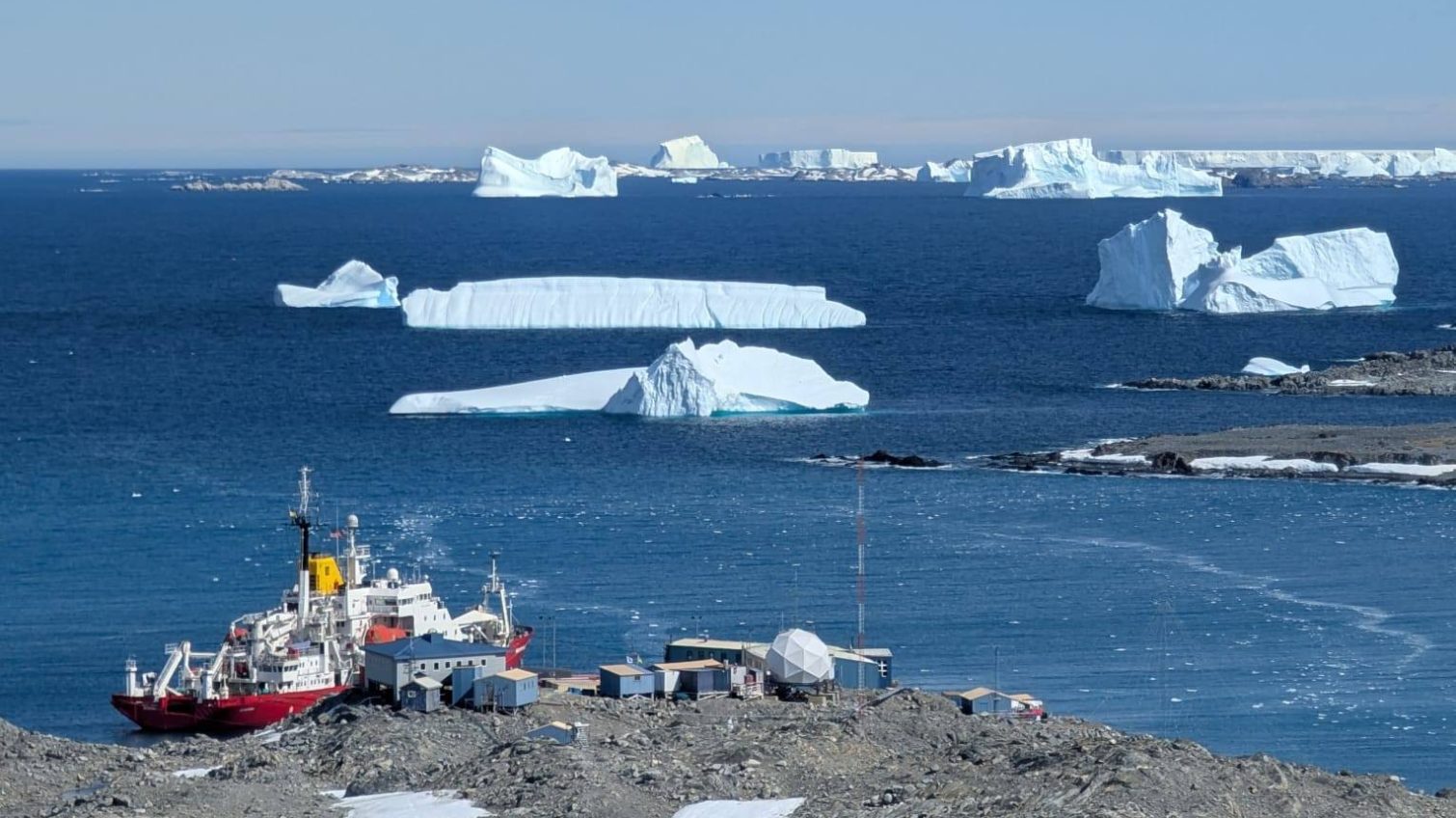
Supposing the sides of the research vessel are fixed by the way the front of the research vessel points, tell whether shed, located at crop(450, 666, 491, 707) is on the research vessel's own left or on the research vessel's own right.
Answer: on the research vessel's own right

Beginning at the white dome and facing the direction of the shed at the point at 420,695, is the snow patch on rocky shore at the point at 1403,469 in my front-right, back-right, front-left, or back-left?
back-right

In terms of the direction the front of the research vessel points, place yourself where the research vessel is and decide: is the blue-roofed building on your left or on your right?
on your right

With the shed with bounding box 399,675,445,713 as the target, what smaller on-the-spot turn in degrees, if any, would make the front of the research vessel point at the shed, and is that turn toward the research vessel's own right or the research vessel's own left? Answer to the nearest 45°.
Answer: approximately 135° to the research vessel's own right

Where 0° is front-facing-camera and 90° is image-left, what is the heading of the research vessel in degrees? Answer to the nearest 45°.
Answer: approximately 225°

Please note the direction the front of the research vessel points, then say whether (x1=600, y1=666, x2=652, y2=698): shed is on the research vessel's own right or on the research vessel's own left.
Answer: on the research vessel's own right

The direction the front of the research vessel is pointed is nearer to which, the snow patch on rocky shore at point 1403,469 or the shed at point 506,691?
the snow patch on rocky shore
